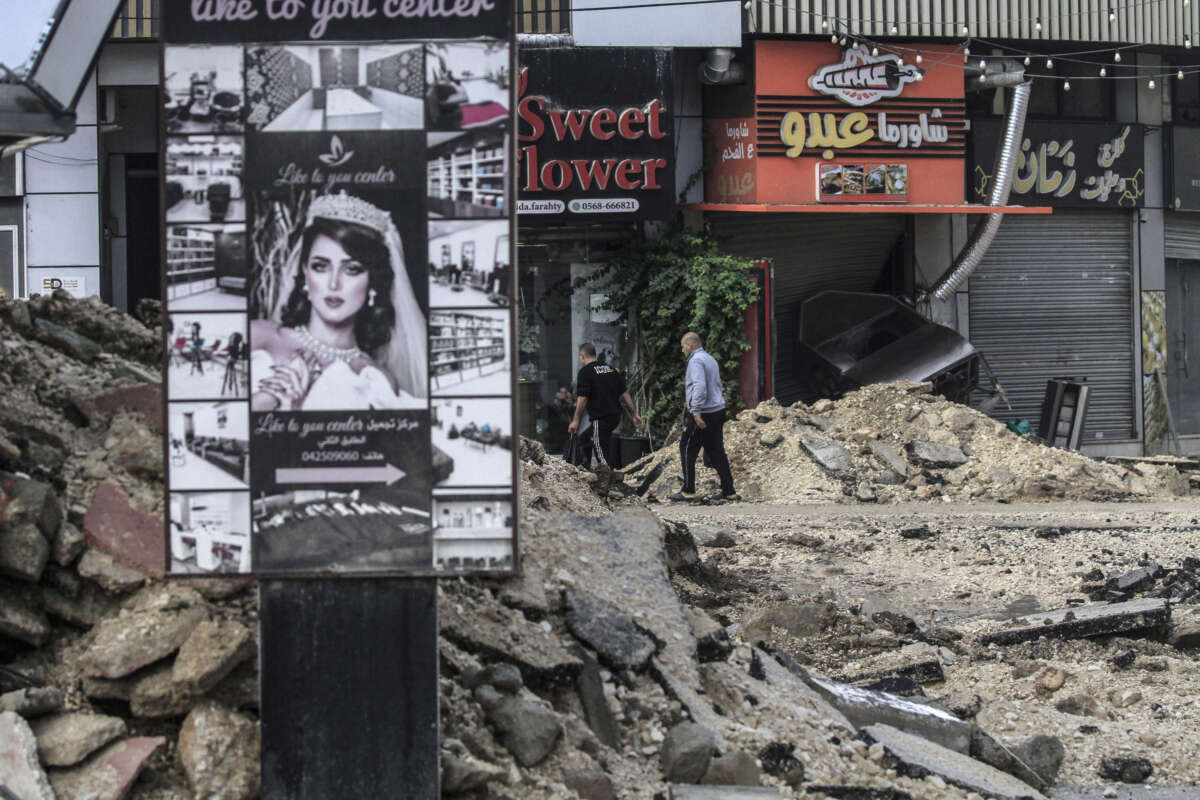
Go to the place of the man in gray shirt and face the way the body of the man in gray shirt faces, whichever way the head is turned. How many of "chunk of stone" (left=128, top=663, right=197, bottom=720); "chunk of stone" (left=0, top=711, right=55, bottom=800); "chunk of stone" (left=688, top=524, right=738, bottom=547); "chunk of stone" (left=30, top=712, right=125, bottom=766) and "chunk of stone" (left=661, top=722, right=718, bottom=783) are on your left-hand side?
5

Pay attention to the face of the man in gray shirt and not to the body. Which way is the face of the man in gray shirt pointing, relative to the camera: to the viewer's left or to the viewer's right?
to the viewer's left

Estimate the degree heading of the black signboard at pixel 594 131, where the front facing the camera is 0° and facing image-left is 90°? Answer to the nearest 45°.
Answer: approximately 0°

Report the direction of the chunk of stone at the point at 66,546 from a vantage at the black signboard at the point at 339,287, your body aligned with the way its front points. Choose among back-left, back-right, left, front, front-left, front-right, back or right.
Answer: back-right

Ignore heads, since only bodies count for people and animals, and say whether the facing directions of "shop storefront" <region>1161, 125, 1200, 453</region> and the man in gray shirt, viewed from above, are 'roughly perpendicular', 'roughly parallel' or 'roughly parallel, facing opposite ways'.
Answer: roughly perpendicular

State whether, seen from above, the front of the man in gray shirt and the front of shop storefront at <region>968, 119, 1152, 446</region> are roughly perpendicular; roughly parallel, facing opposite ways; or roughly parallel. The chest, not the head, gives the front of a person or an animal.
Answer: roughly perpendicular

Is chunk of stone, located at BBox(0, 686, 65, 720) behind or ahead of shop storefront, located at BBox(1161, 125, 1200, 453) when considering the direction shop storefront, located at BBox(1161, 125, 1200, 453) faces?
ahead

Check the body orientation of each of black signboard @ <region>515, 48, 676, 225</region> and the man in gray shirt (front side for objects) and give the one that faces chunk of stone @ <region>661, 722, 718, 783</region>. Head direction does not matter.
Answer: the black signboard

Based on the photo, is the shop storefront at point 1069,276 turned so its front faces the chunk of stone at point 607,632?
yes

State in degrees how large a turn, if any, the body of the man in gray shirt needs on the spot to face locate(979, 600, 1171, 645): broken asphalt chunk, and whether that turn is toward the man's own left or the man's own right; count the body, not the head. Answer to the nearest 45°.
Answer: approximately 90° to the man's own left

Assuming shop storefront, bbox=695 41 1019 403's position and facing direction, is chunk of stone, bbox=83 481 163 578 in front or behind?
in front

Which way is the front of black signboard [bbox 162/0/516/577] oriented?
toward the camera

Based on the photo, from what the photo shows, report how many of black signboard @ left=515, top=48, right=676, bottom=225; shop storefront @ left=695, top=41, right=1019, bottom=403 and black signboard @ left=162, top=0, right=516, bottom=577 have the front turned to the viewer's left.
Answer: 0

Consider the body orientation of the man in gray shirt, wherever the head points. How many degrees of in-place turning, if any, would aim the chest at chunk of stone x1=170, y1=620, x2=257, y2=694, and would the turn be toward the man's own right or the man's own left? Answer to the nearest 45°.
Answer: approximately 90° to the man's own left

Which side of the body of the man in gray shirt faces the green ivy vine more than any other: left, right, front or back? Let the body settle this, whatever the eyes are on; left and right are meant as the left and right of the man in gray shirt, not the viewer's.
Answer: right

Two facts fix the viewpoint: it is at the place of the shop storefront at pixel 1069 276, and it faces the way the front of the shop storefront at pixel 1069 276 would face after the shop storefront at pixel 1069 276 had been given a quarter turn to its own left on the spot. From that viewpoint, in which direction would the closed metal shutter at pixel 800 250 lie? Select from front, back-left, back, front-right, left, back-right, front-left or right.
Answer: back-right

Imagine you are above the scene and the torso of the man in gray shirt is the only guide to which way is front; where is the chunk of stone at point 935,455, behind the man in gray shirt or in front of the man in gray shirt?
behind

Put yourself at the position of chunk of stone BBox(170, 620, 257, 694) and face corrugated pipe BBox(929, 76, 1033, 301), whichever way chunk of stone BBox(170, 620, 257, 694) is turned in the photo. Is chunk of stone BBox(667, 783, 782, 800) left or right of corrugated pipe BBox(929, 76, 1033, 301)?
right
